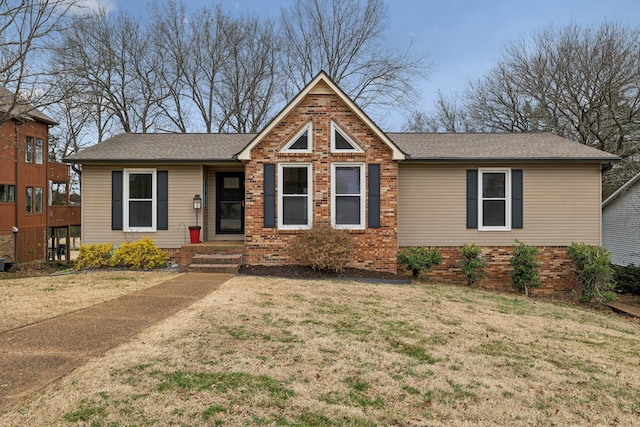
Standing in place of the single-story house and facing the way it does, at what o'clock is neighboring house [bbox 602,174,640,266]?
The neighboring house is roughly at 8 o'clock from the single-story house.

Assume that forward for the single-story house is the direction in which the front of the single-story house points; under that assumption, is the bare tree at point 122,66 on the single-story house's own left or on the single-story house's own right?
on the single-story house's own right

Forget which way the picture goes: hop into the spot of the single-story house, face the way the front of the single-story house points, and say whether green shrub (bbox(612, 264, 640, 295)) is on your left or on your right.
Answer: on your left

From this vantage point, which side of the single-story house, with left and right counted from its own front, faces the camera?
front

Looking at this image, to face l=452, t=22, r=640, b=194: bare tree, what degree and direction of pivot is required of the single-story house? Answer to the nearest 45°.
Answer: approximately 135° to its left

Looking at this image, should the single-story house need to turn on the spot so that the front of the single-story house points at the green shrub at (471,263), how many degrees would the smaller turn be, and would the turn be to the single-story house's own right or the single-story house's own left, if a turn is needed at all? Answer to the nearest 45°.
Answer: approximately 90° to the single-story house's own left

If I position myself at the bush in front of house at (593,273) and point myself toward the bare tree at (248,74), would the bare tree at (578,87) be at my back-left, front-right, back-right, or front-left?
front-right

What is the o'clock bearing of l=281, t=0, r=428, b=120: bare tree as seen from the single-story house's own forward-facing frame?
The bare tree is roughly at 6 o'clock from the single-story house.

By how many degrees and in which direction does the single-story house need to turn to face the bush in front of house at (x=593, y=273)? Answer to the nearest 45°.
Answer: approximately 90° to its left

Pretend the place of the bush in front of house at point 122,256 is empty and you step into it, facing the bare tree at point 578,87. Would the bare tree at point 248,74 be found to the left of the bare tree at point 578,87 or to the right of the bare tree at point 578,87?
left

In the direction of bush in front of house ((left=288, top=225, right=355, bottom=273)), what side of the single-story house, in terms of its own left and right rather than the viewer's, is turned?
front

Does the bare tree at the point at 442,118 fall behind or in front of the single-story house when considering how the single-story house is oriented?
behind

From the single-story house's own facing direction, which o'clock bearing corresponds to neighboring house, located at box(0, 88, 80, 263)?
The neighboring house is roughly at 4 o'clock from the single-story house.
